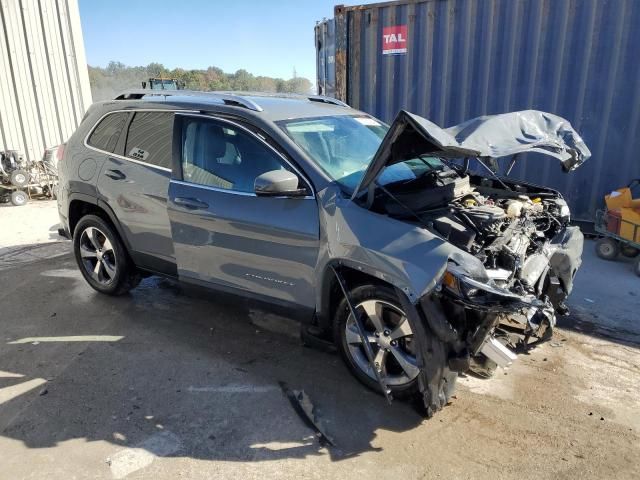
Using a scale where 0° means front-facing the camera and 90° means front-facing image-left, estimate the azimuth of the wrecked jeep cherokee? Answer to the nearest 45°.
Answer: approximately 315°
